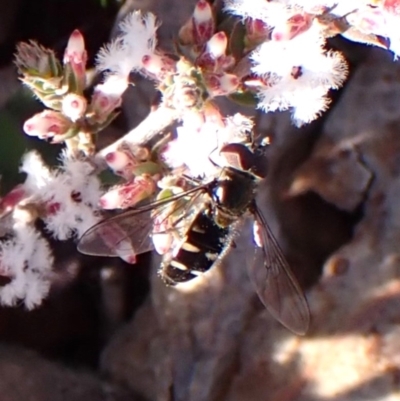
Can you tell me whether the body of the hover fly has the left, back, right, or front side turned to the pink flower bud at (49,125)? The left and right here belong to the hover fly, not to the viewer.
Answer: left

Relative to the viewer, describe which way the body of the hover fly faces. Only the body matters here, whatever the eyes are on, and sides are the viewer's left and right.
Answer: facing away from the viewer and to the right of the viewer

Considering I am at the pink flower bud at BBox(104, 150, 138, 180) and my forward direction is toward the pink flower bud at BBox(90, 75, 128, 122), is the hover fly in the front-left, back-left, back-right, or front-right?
back-right
